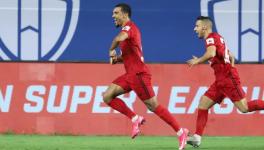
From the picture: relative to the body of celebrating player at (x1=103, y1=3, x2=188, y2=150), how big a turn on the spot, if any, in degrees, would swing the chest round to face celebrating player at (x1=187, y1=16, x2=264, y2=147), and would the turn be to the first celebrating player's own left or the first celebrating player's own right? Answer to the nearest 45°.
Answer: approximately 180°

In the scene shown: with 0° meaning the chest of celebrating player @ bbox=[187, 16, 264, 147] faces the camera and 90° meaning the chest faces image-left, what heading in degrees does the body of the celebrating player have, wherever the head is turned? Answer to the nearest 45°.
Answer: approximately 90°

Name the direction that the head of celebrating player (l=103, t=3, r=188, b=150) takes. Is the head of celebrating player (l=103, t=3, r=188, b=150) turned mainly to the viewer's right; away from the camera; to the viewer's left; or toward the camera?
to the viewer's left

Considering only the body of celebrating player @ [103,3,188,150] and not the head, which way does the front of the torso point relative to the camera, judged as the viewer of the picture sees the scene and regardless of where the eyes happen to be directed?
to the viewer's left

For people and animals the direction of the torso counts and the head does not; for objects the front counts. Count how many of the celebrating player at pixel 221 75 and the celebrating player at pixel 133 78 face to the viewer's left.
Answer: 2

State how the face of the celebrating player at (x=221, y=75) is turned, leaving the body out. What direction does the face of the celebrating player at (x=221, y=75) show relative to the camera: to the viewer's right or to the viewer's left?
to the viewer's left

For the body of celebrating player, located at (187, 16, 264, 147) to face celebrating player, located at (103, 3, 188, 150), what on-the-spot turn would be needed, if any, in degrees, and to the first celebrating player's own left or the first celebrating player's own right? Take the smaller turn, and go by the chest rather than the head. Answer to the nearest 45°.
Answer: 0° — they already face them
